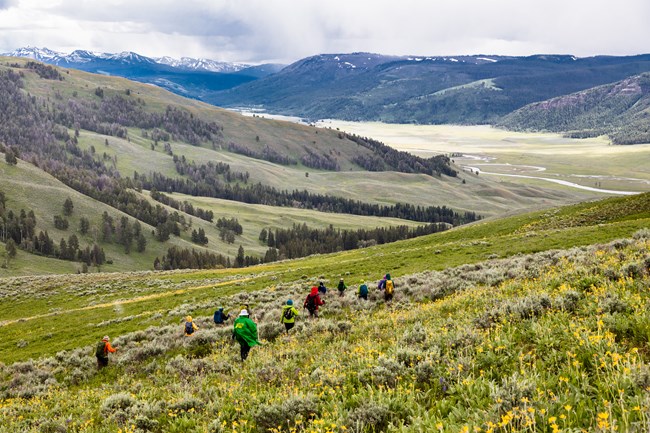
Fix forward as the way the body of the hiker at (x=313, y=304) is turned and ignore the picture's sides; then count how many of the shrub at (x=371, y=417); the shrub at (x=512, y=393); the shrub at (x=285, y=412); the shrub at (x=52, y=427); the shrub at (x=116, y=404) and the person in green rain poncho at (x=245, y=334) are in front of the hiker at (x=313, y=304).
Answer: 0

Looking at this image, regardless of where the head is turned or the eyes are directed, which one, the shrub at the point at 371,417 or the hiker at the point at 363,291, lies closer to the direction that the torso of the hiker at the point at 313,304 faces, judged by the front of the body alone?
the hiker

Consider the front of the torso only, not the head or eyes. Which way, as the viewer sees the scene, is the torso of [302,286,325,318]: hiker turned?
away from the camera

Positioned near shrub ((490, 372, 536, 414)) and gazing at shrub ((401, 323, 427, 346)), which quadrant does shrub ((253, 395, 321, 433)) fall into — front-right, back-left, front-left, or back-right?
front-left

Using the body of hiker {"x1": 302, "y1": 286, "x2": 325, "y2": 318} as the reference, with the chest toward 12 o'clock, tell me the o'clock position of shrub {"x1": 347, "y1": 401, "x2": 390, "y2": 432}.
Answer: The shrub is roughly at 6 o'clock from the hiker.

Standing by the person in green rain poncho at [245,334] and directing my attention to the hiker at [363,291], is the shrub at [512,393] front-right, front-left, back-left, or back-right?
back-right

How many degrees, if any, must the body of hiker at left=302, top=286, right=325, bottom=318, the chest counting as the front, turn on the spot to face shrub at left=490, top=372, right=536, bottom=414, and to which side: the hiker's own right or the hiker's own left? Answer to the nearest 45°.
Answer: approximately 180°

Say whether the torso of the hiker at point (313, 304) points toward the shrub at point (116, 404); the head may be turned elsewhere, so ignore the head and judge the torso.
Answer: no

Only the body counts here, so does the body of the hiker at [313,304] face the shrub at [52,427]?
no

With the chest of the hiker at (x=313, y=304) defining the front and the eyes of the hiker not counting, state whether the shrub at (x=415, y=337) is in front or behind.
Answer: behind

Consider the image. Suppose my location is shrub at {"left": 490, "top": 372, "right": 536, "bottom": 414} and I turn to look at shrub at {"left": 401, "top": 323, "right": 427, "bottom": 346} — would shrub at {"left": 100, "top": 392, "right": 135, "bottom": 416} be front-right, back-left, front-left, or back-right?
front-left

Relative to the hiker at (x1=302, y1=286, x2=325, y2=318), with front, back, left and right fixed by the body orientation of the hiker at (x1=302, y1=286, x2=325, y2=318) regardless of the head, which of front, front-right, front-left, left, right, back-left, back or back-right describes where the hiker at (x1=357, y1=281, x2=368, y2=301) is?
front-right
